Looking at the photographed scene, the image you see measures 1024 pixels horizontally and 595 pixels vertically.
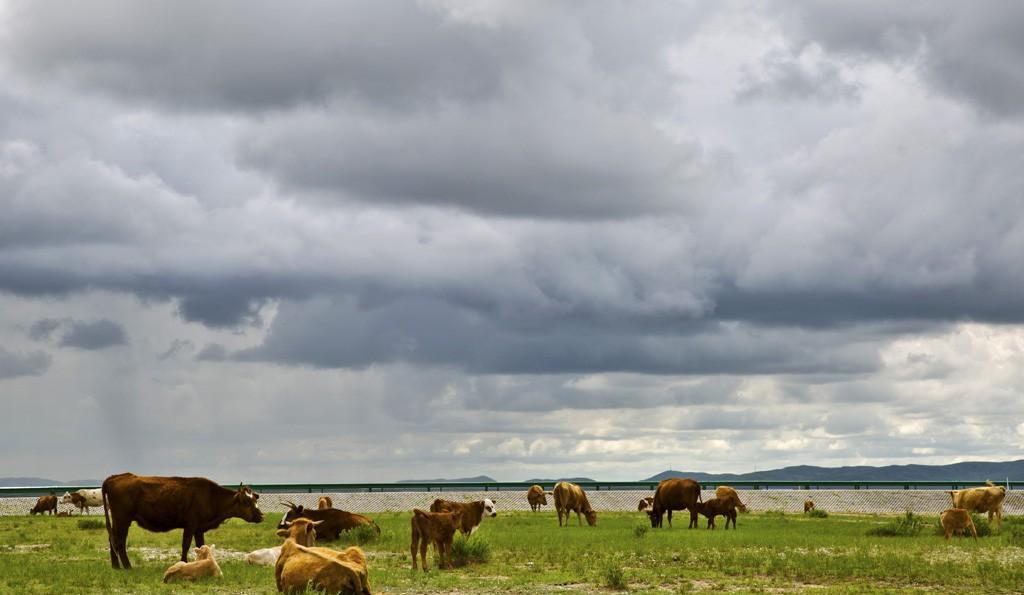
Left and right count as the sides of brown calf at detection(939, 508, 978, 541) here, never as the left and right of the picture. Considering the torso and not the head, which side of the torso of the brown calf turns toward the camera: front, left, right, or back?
left

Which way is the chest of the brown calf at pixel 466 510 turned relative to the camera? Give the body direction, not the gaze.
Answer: to the viewer's right

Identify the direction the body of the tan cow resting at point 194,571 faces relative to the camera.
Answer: to the viewer's right

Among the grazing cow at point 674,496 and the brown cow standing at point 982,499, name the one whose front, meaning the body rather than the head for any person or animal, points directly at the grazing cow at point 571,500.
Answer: the grazing cow at point 674,496

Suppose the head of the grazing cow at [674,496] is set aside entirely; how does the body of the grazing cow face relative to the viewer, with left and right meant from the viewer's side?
facing to the left of the viewer

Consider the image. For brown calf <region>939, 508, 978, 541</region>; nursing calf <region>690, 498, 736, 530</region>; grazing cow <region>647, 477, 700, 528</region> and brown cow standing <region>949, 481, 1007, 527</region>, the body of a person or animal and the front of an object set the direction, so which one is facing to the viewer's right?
the brown cow standing

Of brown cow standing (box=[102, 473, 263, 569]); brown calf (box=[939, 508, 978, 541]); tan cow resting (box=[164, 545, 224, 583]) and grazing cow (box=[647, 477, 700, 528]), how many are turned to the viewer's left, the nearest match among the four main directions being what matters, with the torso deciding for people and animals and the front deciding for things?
2

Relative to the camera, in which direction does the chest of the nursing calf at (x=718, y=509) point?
to the viewer's left

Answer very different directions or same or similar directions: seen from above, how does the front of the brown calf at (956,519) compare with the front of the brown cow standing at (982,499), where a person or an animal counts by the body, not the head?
very different directions

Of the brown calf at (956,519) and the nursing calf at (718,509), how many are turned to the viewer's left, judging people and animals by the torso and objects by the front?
2

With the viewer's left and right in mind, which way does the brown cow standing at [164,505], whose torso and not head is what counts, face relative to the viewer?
facing to the right of the viewer
